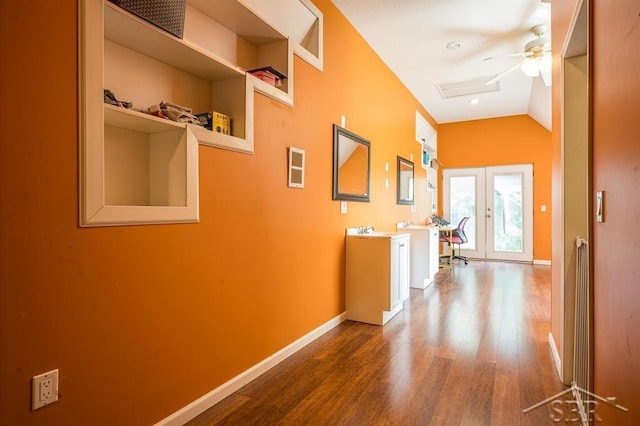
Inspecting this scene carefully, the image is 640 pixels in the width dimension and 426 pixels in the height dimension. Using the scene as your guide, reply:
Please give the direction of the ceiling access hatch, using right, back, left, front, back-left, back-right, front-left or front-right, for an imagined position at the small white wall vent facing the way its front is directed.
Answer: left

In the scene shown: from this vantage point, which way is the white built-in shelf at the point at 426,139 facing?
to the viewer's right

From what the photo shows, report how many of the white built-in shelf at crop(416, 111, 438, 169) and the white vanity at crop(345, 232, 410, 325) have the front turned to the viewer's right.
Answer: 2

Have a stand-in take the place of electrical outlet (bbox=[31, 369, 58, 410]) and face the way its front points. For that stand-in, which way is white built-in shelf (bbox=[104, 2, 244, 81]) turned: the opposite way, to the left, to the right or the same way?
the same way

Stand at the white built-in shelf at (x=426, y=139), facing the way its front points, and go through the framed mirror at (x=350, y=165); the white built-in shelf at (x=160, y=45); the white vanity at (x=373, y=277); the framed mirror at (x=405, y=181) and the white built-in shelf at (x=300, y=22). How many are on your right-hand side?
5

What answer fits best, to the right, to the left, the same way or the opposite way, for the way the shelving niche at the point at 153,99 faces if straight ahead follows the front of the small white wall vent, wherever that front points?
the same way

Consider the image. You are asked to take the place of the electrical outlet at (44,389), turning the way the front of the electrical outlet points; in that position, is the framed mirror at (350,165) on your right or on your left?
on your left

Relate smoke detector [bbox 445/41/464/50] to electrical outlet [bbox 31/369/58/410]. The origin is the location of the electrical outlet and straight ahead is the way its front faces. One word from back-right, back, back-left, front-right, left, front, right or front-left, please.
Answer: front-left

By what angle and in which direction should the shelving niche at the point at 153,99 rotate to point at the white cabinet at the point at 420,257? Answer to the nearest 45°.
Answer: approximately 90° to its left

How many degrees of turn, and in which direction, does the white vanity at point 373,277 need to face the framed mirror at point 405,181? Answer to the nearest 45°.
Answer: approximately 90° to its left

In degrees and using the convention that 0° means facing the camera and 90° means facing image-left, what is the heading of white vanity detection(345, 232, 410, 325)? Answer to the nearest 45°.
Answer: approximately 270°

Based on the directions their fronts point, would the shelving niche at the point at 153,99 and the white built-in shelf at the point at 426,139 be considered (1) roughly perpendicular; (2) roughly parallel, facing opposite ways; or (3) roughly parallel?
roughly parallel

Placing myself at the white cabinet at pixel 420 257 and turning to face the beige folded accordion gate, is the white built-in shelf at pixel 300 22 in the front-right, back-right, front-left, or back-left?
front-right

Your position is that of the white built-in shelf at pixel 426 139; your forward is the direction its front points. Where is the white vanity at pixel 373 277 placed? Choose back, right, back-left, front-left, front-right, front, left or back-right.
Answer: right

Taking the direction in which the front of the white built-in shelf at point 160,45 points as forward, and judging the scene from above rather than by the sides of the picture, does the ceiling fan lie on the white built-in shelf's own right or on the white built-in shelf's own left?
on the white built-in shelf's own left

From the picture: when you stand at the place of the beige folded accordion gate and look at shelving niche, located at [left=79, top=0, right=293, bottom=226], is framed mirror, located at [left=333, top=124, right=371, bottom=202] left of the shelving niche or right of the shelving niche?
right

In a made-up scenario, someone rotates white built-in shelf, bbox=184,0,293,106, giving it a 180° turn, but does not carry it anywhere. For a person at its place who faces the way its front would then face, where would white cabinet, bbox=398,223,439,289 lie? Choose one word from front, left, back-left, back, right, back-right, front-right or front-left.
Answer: right
